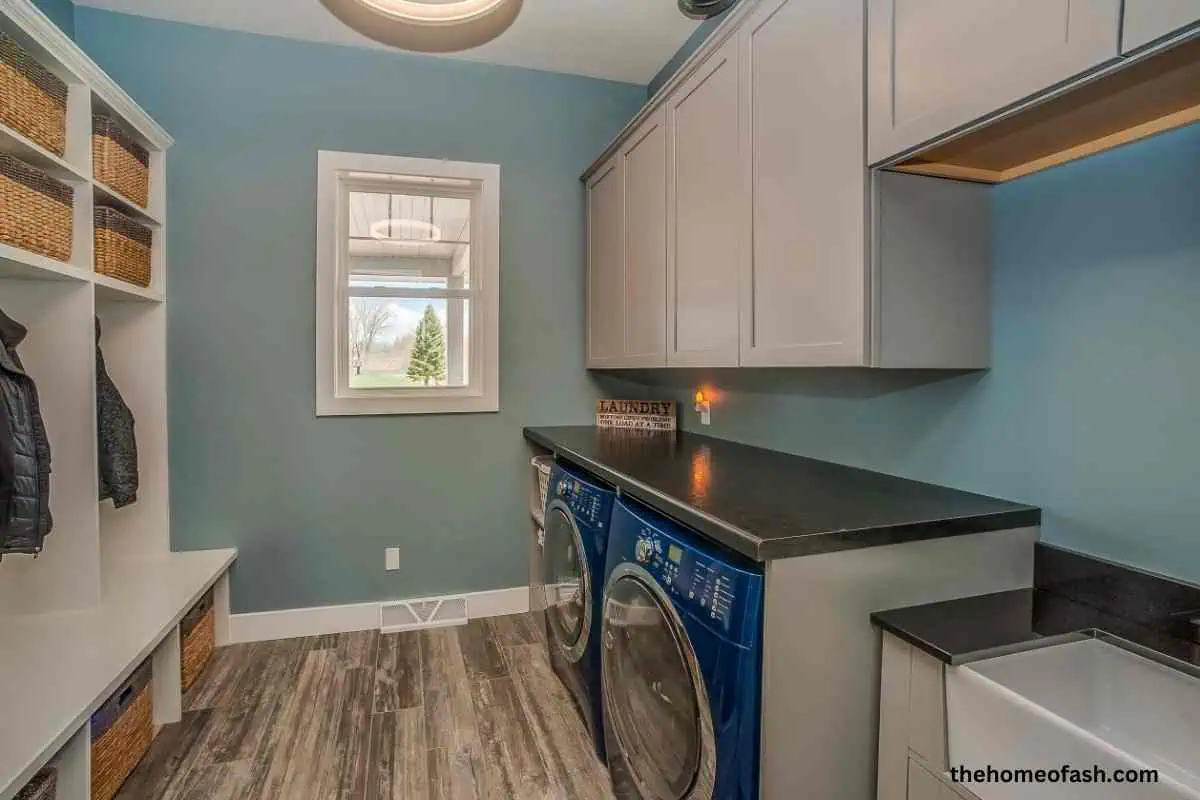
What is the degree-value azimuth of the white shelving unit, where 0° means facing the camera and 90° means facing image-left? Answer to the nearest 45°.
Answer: approximately 315°

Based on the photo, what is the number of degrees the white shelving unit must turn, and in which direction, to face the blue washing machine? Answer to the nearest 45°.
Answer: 0° — it already faces it

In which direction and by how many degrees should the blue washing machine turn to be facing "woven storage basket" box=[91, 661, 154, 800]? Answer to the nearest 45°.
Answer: approximately 45° to its right

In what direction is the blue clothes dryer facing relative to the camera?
to the viewer's left

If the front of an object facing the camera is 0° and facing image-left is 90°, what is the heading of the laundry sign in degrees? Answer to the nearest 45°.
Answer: approximately 0°

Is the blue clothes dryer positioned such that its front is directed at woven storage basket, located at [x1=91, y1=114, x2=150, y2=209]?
yes

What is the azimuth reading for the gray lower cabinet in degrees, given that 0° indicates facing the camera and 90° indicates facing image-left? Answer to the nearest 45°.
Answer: approximately 45°

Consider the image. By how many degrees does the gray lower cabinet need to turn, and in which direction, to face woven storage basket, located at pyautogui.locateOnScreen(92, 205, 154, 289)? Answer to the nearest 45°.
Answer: approximately 45° to its right

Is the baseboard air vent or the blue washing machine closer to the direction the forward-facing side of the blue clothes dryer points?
the baseboard air vent
